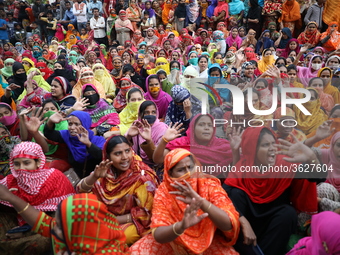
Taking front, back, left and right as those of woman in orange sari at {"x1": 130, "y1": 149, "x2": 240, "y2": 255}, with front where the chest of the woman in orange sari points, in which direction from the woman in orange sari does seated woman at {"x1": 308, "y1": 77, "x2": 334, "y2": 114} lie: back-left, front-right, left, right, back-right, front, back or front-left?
back-left

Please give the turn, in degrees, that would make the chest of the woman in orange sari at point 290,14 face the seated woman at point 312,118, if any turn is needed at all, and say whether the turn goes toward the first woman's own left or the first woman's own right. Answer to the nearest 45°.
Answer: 0° — they already face them

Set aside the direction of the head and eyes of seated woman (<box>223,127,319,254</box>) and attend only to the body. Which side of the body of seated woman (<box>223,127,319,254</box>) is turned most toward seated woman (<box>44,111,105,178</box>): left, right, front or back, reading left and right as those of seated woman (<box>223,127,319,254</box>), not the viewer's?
right

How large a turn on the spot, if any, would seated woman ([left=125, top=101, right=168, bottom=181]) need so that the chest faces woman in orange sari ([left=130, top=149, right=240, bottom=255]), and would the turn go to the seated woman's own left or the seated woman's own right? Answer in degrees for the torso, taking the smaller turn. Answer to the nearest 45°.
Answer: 0° — they already face them

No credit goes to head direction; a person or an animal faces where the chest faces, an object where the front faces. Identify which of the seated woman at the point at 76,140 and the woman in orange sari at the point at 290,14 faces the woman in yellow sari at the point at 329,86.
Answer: the woman in orange sari

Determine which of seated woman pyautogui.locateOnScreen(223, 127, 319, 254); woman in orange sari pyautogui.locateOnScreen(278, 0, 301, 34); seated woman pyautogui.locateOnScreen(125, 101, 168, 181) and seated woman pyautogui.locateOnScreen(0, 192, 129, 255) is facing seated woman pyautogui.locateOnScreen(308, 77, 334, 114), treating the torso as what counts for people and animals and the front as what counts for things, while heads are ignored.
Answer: the woman in orange sari

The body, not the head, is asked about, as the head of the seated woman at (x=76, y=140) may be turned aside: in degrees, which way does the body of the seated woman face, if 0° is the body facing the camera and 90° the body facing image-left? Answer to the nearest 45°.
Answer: approximately 45°

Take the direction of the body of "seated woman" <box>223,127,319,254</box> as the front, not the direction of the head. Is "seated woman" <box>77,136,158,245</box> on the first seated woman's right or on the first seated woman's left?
on the first seated woman's right

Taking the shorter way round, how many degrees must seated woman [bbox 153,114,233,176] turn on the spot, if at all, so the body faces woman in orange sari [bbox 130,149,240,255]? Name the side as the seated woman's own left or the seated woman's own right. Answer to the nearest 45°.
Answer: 0° — they already face them
